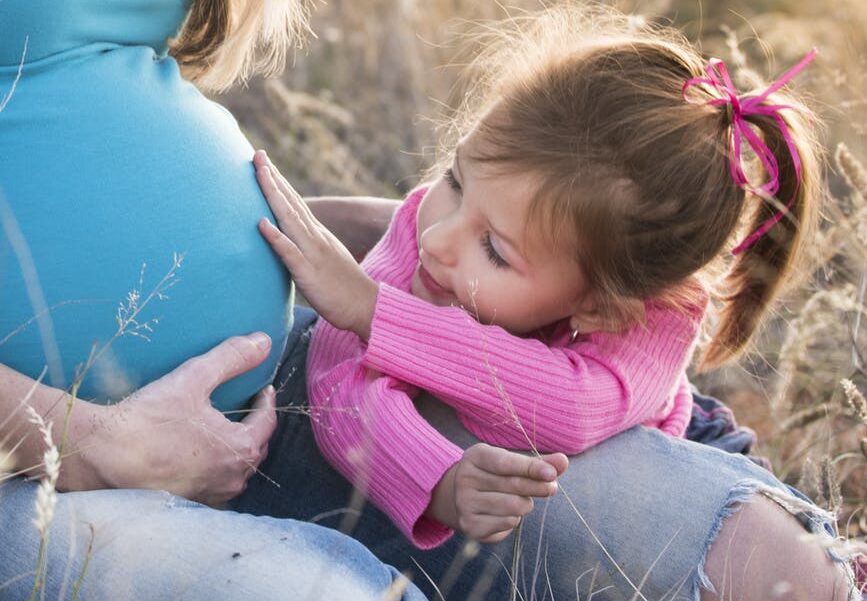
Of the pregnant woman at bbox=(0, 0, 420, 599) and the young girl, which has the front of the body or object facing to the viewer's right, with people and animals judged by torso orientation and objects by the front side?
the pregnant woman

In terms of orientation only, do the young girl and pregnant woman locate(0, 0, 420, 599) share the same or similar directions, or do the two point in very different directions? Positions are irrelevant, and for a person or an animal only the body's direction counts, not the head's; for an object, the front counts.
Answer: very different directions

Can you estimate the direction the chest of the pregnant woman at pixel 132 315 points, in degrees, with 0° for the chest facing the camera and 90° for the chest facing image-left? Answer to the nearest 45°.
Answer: approximately 270°

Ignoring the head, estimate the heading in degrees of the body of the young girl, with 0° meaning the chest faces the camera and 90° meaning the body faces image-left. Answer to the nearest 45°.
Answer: approximately 45°

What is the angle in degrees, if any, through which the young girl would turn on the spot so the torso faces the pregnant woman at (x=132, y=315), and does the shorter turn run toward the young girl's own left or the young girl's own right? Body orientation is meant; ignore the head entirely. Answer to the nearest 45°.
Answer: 0° — they already face them

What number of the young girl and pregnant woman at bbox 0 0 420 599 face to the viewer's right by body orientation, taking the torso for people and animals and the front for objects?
1
